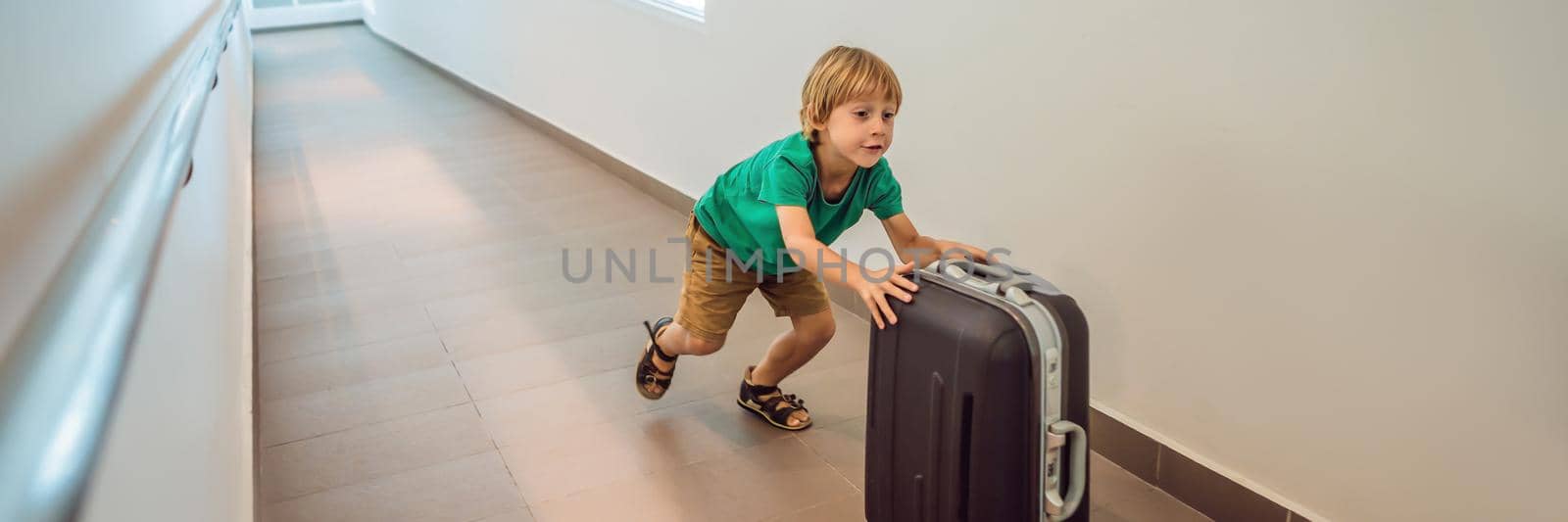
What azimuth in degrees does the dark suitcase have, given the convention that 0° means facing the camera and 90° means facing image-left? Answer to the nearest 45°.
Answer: approximately 45°

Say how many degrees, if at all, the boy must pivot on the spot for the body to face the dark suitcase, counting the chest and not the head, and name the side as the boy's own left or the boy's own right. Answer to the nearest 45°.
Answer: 0° — they already face it

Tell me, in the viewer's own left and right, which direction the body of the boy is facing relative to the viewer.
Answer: facing the viewer and to the right of the viewer

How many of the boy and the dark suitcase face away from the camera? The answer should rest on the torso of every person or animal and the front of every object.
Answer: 0

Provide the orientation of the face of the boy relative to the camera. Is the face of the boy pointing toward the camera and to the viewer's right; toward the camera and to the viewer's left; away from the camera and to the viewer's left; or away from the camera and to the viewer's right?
toward the camera and to the viewer's right

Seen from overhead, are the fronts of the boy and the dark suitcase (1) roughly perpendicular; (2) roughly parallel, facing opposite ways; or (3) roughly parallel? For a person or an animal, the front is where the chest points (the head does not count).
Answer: roughly perpendicular

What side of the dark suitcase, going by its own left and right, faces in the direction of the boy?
right
